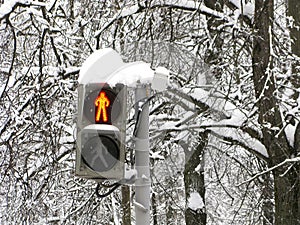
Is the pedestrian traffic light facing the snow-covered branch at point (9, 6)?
no

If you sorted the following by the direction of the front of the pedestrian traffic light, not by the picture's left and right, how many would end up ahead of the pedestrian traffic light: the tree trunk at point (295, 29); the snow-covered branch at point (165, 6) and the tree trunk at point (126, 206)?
0

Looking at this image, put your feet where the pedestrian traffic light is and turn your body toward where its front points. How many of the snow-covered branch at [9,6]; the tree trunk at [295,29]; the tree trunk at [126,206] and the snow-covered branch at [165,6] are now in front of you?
0

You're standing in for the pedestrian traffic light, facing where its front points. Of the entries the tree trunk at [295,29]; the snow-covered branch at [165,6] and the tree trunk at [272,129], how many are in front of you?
0

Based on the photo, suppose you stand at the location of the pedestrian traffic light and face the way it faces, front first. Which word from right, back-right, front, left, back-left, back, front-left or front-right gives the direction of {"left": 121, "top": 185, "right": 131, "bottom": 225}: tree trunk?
back

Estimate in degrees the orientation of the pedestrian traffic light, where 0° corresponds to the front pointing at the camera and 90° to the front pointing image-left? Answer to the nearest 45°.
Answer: approximately 0°

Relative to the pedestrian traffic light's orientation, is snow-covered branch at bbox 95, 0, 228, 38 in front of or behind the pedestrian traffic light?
behind

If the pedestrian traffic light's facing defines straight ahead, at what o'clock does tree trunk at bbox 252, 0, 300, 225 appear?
The tree trunk is roughly at 7 o'clock from the pedestrian traffic light.
